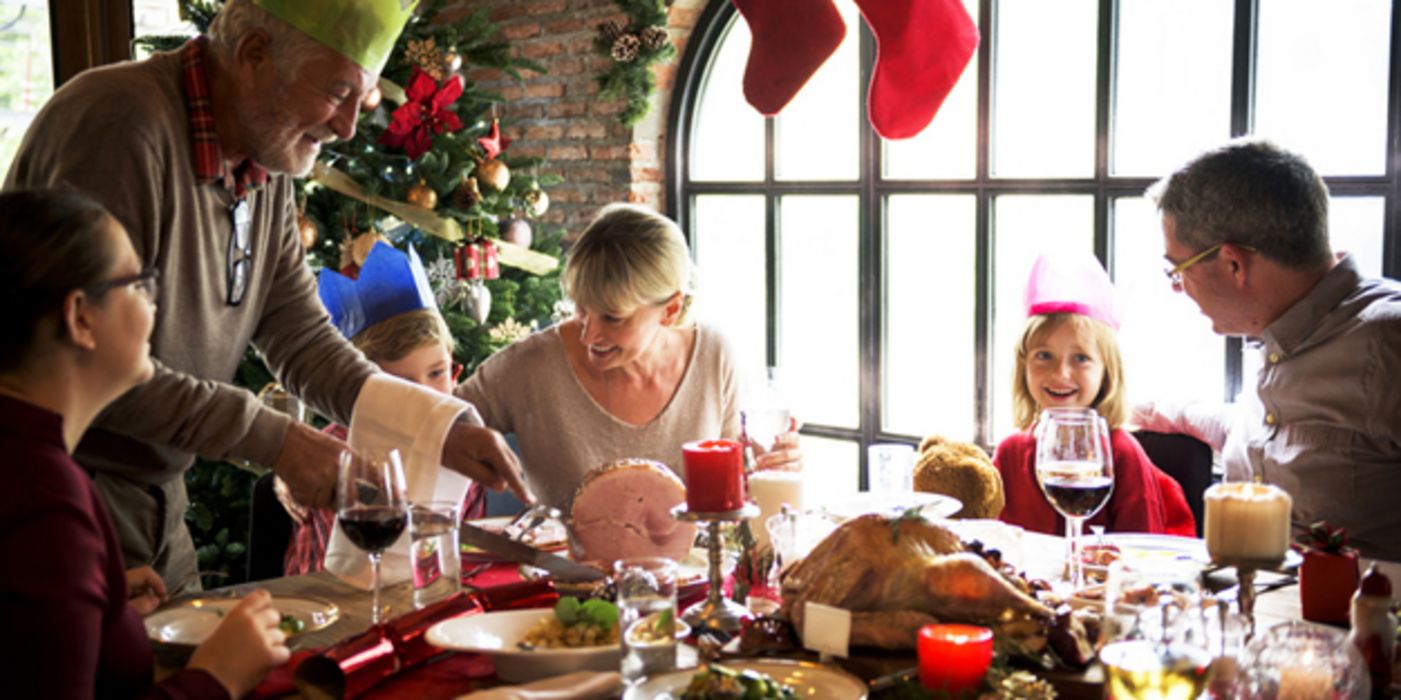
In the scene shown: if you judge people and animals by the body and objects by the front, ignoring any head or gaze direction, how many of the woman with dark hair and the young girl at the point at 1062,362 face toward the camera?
1

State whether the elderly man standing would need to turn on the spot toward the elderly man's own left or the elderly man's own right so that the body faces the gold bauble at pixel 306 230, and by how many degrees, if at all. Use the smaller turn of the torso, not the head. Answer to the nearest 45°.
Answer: approximately 135° to the elderly man's own left

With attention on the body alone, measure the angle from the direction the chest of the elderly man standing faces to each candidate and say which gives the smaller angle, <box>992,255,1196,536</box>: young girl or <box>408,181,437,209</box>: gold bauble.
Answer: the young girl

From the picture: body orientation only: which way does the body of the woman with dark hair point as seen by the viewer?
to the viewer's right

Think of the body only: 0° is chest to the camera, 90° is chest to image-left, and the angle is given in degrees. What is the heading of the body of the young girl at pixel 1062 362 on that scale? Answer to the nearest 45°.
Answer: approximately 0°

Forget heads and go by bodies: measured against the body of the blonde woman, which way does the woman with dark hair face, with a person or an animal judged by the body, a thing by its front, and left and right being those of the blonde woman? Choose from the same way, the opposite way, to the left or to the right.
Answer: to the left

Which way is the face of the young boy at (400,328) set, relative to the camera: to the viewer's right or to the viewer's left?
to the viewer's right

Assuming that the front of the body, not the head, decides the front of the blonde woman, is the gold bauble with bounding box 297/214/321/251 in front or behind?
behind

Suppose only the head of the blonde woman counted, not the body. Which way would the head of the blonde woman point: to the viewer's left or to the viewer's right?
to the viewer's left

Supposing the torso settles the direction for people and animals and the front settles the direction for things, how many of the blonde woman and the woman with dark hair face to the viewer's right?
1

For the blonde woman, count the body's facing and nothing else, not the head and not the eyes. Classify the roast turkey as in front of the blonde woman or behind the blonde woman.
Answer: in front
